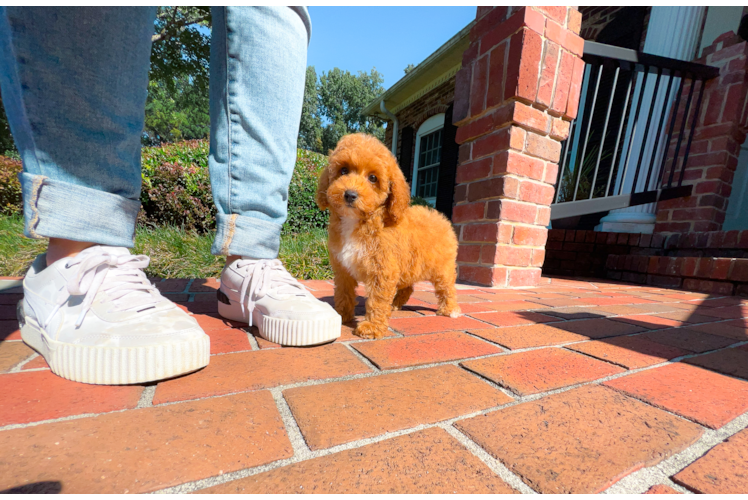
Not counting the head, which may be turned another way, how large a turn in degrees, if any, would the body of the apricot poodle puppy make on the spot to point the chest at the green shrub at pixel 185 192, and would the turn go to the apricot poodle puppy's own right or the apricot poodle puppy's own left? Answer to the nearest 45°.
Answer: approximately 90° to the apricot poodle puppy's own right

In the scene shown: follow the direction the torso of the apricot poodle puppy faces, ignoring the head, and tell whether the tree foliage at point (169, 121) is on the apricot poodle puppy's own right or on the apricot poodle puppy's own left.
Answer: on the apricot poodle puppy's own right

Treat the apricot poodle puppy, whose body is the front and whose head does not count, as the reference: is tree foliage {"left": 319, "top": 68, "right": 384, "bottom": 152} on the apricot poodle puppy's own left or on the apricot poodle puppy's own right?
on the apricot poodle puppy's own right

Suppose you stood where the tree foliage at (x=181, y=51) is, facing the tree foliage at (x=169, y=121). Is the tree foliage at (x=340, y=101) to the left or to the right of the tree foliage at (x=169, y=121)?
right

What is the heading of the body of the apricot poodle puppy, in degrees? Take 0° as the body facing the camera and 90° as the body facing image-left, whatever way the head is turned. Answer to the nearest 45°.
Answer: approximately 45°

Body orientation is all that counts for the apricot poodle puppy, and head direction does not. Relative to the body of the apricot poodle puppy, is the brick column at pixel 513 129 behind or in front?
behind

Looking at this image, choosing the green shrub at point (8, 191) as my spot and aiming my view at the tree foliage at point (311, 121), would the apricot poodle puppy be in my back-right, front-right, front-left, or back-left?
back-right
